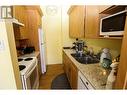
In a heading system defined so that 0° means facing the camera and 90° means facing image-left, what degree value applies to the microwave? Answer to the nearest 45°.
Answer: approximately 45°
